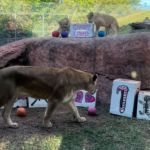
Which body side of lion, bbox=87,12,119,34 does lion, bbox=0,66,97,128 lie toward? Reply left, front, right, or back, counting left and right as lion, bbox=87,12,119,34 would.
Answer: left

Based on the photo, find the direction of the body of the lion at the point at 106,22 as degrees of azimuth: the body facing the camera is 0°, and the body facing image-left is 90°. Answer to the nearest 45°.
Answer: approximately 90°

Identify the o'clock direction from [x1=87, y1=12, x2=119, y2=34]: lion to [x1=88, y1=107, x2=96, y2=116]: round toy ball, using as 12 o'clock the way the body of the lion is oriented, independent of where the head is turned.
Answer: The round toy ball is roughly at 9 o'clock from the lion.

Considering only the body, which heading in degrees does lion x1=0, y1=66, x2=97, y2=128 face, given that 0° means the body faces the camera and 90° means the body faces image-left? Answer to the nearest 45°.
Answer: approximately 270°

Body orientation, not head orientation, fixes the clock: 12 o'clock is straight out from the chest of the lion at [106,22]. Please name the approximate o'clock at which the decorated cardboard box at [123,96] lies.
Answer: The decorated cardboard box is roughly at 9 o'clock from the lion.

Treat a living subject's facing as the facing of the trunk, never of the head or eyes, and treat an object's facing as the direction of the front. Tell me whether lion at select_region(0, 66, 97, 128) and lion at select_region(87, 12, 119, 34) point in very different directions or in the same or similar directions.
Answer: very different directions

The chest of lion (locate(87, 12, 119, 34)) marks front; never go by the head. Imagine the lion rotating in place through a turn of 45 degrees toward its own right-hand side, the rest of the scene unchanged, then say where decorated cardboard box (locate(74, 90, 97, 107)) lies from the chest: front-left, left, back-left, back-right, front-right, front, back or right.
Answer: back-left

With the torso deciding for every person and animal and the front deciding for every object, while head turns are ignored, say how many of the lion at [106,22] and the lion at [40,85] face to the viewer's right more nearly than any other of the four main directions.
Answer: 1
